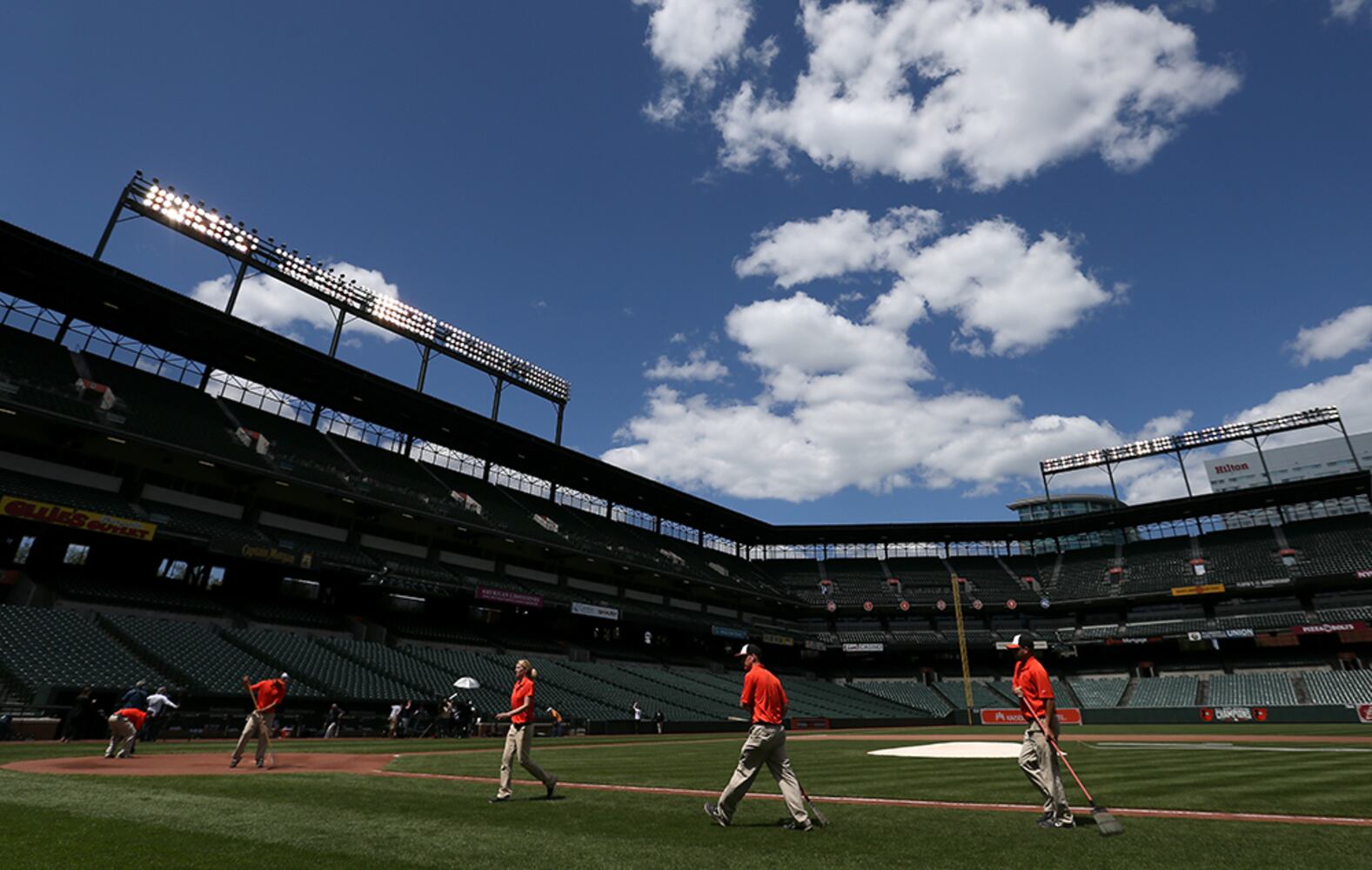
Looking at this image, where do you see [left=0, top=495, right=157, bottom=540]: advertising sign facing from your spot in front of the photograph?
facing the viewer and to the right of the viewer

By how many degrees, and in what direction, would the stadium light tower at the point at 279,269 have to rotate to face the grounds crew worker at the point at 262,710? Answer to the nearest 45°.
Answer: approximately 45° to its right

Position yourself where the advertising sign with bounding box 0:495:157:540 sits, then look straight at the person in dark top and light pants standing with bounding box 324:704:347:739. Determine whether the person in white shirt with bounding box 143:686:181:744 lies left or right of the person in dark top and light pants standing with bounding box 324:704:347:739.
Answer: right

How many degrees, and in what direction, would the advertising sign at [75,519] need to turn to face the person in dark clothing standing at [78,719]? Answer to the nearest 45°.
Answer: approximately 45° to its right

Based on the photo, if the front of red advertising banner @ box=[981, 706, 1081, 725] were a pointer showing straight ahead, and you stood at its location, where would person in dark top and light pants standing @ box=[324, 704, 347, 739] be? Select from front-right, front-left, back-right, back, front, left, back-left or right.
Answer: front-right

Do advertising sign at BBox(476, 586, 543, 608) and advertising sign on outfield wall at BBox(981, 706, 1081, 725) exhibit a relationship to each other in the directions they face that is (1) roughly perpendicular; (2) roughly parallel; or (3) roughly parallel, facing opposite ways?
roughly perpendicular
